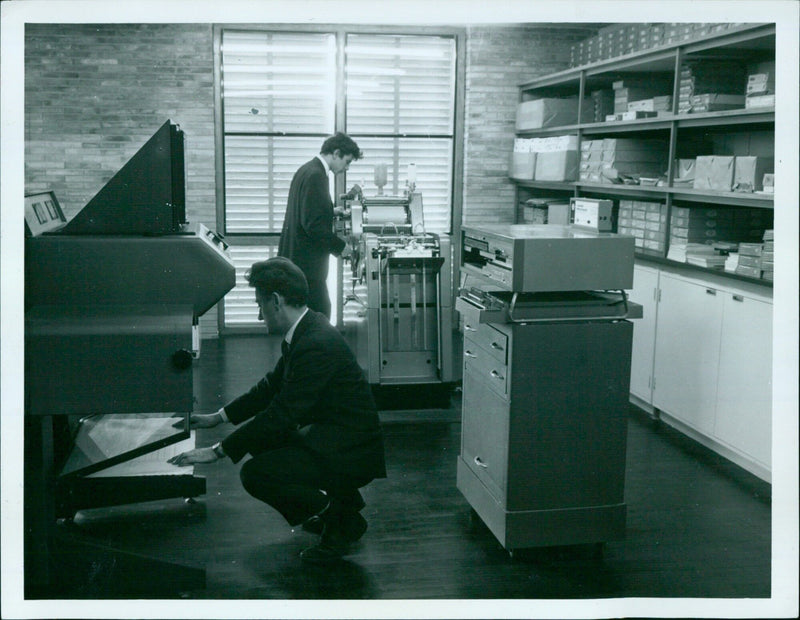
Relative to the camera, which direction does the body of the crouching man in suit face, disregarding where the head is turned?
to the viewer's left

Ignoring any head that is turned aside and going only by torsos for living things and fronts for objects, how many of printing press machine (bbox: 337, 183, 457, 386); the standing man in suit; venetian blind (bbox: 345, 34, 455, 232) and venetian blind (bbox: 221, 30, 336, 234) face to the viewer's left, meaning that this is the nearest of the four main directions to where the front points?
0

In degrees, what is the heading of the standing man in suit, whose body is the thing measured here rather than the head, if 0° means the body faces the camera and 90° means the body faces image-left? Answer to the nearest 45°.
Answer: approximately 270°

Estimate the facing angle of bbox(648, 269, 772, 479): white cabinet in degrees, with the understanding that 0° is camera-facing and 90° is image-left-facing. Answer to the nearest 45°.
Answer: approximately 45°

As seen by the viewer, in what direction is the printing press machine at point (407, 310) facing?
toward the camera

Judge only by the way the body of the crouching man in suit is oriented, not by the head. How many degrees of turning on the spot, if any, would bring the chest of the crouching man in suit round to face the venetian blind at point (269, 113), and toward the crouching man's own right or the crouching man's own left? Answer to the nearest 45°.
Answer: approximately 90° to the crouching man's own right

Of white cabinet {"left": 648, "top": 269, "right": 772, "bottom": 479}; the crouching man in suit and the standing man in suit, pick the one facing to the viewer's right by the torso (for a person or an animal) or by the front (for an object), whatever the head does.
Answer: the standing man in suit

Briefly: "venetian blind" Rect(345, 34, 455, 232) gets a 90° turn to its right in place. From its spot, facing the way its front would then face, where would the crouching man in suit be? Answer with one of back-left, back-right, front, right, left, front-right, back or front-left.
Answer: left

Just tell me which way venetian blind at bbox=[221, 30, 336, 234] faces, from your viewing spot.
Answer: facing the viewer

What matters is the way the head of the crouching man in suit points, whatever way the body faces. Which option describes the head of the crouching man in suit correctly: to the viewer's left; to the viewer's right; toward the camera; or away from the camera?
to the viewer's left

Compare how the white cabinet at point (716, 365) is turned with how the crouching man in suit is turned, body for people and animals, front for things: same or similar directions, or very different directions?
same or similar directions

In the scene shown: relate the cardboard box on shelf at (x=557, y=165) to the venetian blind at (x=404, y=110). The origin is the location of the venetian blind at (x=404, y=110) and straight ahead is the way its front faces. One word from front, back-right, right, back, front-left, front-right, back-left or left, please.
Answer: front-left

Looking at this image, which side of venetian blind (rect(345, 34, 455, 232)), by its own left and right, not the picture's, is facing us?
front

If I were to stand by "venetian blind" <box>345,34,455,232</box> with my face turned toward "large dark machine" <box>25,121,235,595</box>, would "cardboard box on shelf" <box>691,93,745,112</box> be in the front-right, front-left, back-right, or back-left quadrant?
front-left
